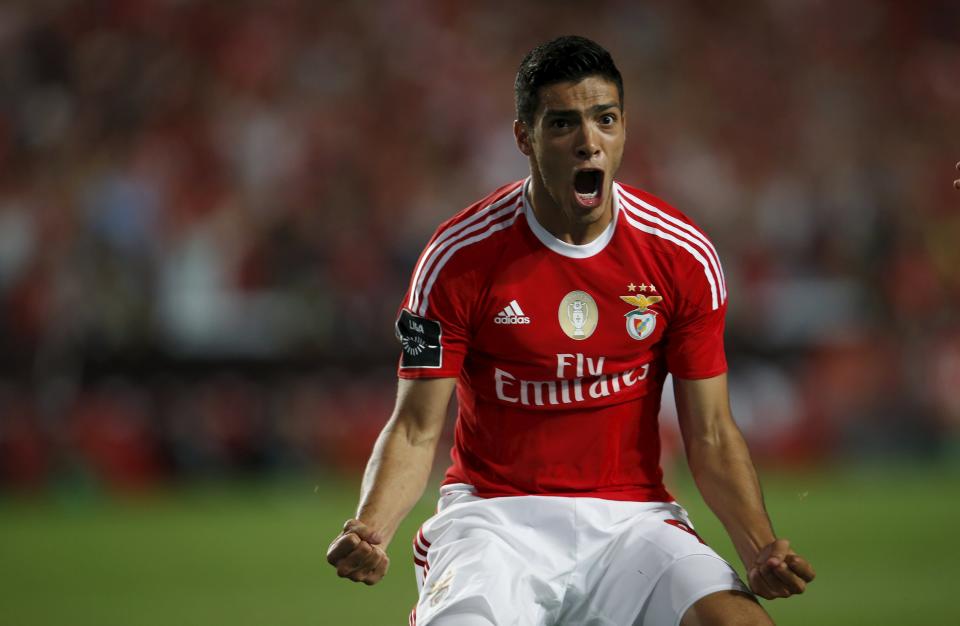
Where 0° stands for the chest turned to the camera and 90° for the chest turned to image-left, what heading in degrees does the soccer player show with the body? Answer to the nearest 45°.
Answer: approximately 0°
